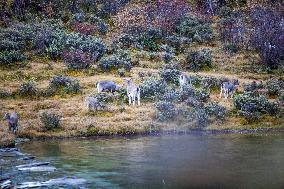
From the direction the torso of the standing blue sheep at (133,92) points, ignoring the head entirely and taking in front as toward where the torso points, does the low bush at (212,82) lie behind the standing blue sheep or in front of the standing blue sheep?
behind

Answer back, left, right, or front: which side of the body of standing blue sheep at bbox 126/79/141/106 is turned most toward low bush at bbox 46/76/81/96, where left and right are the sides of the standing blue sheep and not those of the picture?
right

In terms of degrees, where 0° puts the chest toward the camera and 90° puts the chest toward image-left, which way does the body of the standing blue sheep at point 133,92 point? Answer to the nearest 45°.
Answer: approximately 45°
